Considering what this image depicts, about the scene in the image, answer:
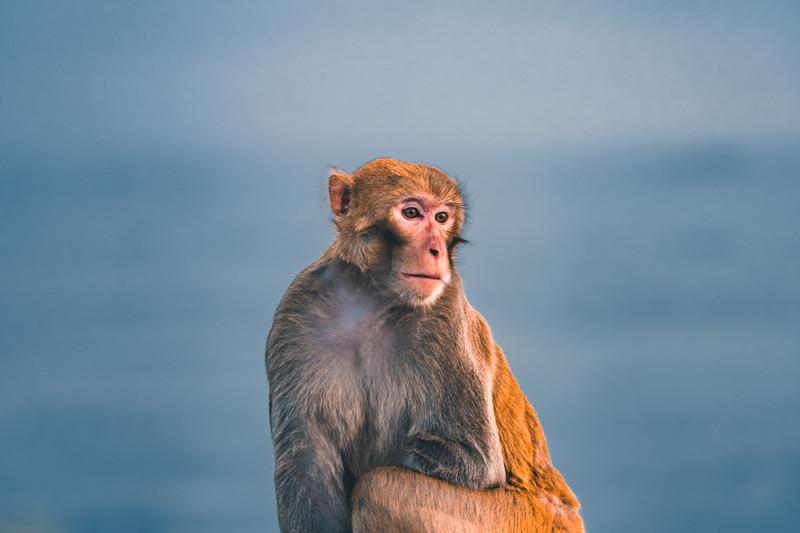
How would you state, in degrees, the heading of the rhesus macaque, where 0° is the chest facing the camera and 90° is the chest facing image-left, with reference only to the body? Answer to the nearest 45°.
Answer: approximately 45°
